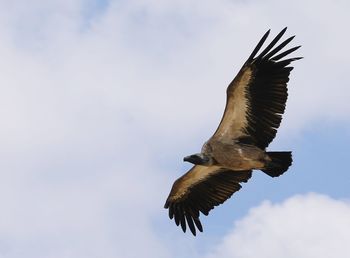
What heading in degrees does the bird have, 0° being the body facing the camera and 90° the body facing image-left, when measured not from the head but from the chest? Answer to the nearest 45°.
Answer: approximately 90°
